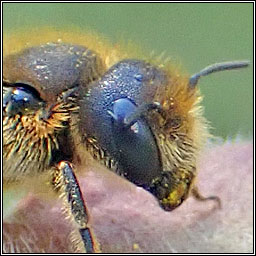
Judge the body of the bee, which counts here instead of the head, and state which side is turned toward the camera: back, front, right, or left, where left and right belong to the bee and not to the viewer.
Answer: right
